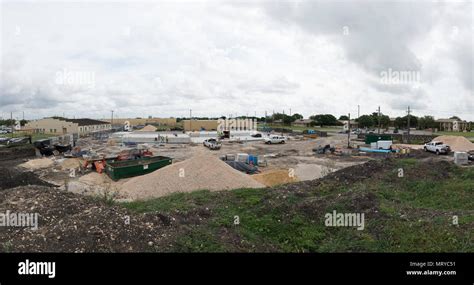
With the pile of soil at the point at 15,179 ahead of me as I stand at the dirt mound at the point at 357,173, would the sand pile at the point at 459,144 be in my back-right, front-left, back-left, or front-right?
back-right

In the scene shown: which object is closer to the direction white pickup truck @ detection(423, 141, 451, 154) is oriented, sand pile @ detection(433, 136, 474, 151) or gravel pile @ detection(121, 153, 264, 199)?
the gravel pile

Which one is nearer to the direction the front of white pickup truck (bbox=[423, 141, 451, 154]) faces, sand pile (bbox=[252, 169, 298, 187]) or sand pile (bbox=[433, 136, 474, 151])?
the sand pile (bbox=[252, 169, 298, 187])
